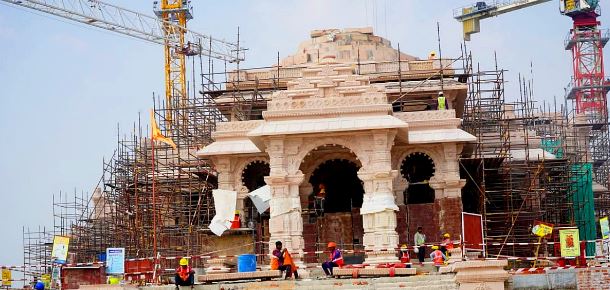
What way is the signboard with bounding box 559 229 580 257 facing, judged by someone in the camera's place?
facing the viewer

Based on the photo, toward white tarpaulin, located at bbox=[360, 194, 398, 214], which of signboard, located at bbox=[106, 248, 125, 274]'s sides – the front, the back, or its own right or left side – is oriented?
left

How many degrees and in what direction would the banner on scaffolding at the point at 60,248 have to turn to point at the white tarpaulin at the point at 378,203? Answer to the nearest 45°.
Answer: approximately 90° to its left

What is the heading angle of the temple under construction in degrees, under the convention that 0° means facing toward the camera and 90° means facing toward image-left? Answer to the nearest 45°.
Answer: approximately 0°

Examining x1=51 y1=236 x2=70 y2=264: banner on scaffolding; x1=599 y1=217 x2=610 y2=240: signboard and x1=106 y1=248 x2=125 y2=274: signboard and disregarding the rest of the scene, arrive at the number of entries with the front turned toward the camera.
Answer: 3

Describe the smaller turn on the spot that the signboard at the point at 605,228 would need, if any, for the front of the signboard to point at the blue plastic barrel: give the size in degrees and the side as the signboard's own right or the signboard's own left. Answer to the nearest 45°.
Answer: approximately 90° to the signboard's own right

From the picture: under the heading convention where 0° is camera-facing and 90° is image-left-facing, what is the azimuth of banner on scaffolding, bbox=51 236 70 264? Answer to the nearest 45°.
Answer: approximately 0°

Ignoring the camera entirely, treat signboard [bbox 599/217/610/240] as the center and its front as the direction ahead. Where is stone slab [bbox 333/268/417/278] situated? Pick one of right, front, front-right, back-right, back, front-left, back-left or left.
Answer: front-right
